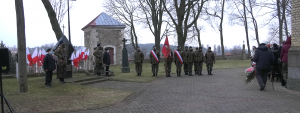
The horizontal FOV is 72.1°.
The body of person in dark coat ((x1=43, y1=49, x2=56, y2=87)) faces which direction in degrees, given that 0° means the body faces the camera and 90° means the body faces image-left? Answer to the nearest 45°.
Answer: approximately 315°

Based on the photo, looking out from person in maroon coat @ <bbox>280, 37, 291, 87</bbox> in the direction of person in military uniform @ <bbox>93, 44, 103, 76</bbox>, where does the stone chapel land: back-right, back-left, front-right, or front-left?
front-right

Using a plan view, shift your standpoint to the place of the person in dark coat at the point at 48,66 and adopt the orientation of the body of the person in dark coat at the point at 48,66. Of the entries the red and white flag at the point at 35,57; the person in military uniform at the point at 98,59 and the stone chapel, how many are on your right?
0

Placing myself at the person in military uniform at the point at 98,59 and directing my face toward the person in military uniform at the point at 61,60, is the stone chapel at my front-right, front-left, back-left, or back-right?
back-right

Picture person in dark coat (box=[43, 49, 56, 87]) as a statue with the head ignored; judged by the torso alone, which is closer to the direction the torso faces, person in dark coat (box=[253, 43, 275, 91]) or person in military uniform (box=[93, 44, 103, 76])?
the person in dark coat

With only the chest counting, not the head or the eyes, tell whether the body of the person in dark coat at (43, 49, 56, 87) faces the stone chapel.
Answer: no

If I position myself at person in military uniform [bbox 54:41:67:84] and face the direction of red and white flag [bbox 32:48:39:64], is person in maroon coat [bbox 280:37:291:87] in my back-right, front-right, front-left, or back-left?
back-right

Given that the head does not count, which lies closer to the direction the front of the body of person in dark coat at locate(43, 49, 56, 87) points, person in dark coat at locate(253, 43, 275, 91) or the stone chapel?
the person in dark coat

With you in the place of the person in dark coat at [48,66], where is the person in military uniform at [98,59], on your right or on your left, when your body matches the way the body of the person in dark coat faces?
on your left

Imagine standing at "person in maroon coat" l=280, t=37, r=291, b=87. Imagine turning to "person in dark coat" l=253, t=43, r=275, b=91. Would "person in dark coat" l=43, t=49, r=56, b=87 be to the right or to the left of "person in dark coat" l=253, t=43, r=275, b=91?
right

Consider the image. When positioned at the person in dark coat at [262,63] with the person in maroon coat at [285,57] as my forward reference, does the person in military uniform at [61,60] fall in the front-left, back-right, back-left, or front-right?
back-left
